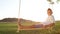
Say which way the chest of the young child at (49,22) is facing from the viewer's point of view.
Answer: to the viewer's left
